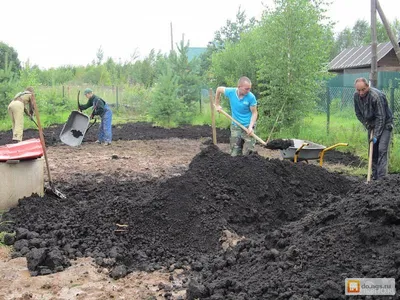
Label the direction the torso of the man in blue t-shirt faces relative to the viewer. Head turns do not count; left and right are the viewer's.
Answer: facing the viewer and to the right of the viewer

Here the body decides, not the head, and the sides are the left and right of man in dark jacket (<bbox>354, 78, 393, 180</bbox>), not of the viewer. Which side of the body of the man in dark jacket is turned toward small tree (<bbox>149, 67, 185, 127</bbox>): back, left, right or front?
right

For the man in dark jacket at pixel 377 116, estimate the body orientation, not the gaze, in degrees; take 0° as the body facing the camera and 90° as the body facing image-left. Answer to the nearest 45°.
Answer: approximately 45°

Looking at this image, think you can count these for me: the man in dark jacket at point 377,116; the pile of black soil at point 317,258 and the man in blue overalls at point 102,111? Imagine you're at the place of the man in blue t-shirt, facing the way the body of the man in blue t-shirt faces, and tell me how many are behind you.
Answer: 1

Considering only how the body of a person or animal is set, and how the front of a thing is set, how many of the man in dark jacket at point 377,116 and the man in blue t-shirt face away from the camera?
0

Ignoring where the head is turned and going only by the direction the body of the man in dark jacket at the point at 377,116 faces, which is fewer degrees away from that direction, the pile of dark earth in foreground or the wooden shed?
the pile of dark earth in foreground

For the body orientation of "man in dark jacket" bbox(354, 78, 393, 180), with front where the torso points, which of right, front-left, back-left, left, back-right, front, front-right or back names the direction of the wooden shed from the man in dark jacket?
back-right

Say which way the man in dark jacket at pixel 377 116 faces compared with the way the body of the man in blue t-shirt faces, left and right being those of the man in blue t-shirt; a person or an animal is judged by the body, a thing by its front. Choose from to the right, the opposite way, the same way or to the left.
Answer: to the right
